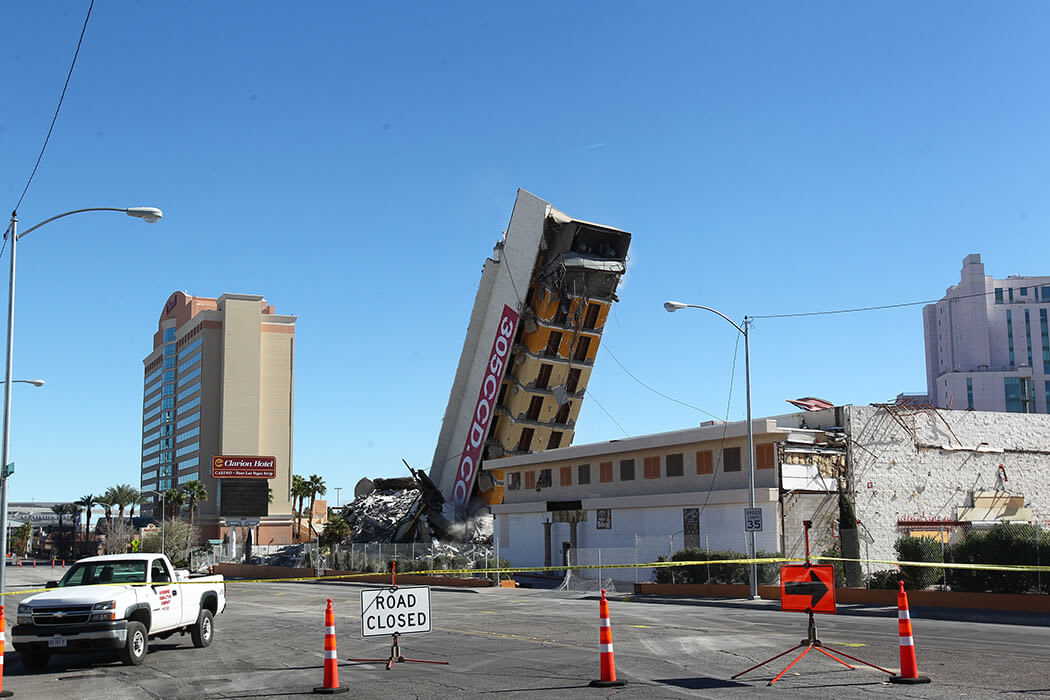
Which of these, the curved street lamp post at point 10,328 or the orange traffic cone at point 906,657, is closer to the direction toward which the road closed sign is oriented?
the orange traffic cone

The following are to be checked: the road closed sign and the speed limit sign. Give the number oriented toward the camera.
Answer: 2

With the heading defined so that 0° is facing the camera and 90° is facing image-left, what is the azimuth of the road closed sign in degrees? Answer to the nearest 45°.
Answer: approximately 0°

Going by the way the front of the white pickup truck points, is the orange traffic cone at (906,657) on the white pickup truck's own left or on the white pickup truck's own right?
on the white pickup truck's own left

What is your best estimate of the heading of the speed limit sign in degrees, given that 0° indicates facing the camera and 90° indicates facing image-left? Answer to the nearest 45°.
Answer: approximately 0°

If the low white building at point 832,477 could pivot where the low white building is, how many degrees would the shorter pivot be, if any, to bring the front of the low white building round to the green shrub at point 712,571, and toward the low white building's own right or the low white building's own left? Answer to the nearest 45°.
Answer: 0° — it already faces it

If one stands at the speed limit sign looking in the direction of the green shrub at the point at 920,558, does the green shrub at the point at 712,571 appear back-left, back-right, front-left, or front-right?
back-left

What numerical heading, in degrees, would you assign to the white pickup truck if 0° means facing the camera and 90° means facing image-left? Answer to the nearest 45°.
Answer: approximately 45°

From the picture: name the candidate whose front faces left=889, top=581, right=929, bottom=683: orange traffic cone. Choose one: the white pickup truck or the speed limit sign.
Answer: the speed limit sign
